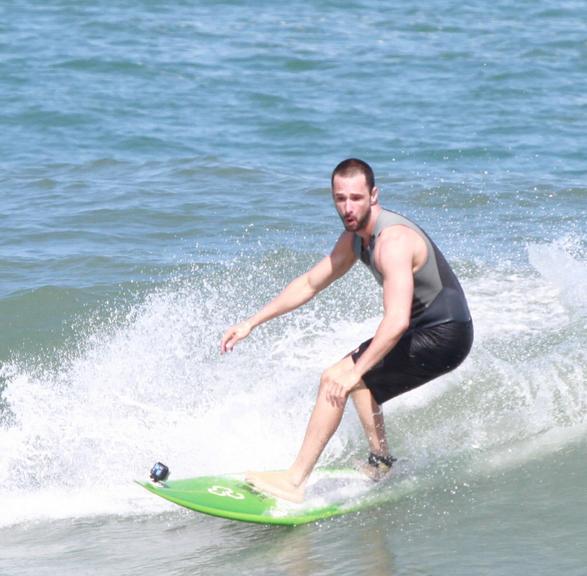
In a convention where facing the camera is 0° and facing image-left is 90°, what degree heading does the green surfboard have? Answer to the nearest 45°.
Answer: approximately 90°

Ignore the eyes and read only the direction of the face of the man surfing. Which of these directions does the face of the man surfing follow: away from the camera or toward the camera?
toward the camera
